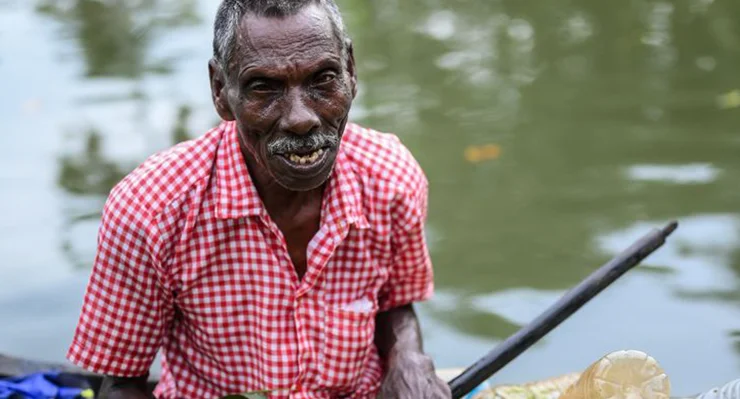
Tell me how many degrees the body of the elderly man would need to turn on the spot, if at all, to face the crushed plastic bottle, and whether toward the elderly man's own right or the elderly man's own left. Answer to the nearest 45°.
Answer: approximately 90° to the elderly man's own left

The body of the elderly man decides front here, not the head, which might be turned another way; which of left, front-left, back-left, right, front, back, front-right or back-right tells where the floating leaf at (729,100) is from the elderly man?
back-left

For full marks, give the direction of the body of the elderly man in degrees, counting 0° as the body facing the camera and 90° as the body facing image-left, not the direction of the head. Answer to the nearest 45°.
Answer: approximately 0°

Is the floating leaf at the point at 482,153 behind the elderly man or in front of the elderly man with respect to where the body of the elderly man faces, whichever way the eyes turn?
behind

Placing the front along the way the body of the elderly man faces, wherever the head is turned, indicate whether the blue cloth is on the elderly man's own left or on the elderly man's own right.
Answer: on the elderly man's own right
